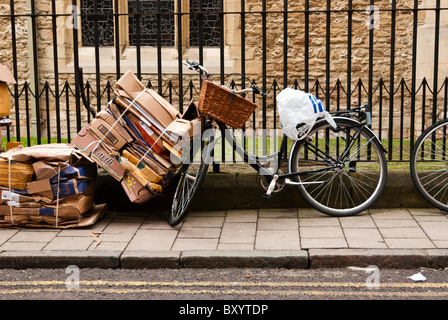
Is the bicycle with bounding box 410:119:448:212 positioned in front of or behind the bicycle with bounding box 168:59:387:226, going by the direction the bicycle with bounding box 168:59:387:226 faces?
behind

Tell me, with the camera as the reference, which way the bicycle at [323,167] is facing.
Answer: facing to the left of the viewer

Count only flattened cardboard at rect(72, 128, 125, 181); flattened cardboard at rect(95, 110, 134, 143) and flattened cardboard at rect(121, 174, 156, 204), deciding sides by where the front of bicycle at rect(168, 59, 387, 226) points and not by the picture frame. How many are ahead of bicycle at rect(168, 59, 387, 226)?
3

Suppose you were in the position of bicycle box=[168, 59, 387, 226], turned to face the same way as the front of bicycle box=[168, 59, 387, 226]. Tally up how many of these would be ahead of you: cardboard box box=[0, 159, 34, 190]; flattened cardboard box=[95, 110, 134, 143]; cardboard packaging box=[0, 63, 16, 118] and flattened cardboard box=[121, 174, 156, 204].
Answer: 4

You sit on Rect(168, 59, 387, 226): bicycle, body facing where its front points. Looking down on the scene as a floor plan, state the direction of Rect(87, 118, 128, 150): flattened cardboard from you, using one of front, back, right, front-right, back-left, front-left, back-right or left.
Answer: front

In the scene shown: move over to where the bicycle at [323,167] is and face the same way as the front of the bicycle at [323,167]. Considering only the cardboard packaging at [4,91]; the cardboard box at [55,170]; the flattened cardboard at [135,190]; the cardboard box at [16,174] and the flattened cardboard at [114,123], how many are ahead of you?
5

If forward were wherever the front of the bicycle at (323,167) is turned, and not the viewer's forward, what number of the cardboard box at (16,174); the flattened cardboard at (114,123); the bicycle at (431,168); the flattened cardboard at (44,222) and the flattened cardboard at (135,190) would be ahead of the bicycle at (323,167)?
4

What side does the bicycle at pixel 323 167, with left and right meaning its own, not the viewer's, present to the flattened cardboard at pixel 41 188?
front

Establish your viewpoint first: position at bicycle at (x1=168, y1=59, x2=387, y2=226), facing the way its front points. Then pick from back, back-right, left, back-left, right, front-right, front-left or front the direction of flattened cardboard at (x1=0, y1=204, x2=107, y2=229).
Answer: front

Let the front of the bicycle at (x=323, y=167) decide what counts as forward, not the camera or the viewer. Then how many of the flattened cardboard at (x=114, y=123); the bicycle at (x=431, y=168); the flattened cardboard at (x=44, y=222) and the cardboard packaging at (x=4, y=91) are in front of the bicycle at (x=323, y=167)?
3

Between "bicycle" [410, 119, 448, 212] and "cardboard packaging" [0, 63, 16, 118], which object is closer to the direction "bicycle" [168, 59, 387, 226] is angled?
the cardboard packaging

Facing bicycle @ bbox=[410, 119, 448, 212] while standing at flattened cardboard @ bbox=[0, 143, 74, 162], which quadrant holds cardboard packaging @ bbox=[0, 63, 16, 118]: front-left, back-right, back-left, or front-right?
back-left

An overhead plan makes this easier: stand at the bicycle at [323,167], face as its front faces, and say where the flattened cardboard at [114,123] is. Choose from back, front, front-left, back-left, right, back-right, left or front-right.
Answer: front

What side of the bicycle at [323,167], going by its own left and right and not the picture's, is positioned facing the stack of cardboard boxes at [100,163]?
front

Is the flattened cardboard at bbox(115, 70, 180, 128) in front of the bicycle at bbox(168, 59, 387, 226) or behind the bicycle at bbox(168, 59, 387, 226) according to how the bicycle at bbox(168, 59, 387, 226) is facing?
in front

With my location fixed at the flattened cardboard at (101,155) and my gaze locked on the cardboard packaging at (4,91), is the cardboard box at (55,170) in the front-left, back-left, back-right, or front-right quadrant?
front-left
